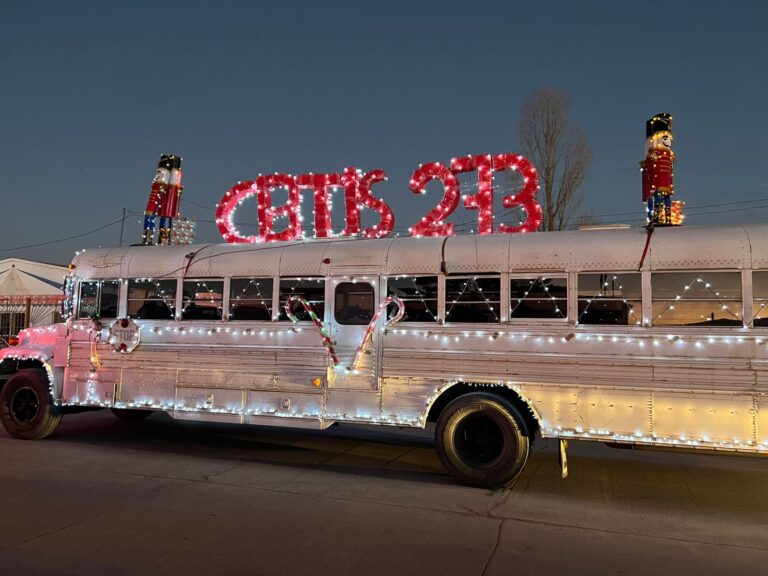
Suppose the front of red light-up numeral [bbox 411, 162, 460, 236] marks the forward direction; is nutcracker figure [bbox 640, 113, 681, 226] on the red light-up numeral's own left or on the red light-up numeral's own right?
on the red light-up numeral's own left

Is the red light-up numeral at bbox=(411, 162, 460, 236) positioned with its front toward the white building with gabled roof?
no

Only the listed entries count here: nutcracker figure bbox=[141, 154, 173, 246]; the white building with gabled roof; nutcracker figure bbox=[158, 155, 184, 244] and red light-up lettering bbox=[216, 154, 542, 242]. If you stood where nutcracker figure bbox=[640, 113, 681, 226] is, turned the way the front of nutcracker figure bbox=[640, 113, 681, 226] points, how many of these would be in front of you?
0

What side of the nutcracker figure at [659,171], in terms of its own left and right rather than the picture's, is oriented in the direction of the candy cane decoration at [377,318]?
right

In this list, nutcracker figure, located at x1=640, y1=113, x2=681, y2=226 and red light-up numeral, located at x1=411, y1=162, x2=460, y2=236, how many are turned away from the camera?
0

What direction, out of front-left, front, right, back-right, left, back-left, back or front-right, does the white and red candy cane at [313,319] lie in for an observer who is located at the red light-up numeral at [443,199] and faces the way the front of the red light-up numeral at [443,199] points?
front-right

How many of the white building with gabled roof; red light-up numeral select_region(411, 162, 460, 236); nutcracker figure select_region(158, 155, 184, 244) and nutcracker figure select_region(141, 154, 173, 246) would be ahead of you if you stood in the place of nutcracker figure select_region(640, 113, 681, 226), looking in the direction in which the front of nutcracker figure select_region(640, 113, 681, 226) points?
0

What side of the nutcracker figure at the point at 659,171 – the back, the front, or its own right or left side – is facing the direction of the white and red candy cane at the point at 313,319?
right

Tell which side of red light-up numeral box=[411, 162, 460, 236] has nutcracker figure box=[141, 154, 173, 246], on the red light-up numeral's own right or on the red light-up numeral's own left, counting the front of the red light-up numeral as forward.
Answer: on the red light-up numeral's own right

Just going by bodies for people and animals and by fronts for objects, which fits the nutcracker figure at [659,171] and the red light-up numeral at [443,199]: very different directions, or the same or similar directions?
same or similar directions

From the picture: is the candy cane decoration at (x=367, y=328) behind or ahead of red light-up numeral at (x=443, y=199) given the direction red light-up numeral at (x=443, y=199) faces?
ahead

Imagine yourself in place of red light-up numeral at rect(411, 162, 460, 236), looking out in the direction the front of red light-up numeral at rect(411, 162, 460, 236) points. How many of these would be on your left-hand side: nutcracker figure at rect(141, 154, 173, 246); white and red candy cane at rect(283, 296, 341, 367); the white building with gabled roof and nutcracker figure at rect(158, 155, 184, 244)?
0

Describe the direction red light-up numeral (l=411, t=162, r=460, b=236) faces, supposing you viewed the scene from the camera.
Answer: facing the viewer

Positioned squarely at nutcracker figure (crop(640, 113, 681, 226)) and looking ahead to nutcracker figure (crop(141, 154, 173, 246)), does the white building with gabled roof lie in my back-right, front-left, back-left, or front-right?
front-right

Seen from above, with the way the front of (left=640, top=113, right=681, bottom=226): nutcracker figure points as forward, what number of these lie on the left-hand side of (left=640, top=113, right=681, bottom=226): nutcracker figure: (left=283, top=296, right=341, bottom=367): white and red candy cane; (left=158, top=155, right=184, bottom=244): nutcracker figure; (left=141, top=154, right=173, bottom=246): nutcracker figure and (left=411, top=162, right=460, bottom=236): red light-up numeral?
0

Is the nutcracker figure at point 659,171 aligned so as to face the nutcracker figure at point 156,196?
no

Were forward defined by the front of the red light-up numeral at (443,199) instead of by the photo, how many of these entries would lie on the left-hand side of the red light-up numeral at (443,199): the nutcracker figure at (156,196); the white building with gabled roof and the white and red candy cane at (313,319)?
0

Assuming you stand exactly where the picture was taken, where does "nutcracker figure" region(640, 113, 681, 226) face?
facing the viewer and to the right of the viewer

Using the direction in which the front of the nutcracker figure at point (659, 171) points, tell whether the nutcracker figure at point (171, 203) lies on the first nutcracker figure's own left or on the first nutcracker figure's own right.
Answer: on the first nutcracker figure's own right
